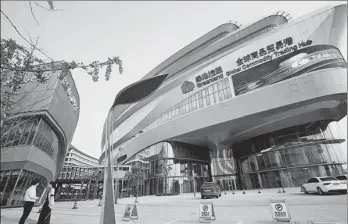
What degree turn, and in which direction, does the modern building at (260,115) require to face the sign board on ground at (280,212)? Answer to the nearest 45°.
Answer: approximately 45° to its left

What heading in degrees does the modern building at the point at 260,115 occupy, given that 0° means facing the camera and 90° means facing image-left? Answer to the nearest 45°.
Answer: approximately 45°

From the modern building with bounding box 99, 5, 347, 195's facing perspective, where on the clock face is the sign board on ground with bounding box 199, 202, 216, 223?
The sign board on ground is roughly at 11 o'clock from the modern building.

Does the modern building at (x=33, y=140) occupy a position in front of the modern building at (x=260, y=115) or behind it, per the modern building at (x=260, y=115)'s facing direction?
in front

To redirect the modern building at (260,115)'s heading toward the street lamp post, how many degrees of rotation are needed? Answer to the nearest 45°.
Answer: approximately 45° to its left

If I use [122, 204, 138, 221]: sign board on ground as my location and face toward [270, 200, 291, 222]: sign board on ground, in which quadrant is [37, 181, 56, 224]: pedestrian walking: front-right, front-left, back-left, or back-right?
back-right

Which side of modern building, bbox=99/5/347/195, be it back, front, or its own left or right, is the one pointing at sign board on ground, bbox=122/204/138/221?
front
